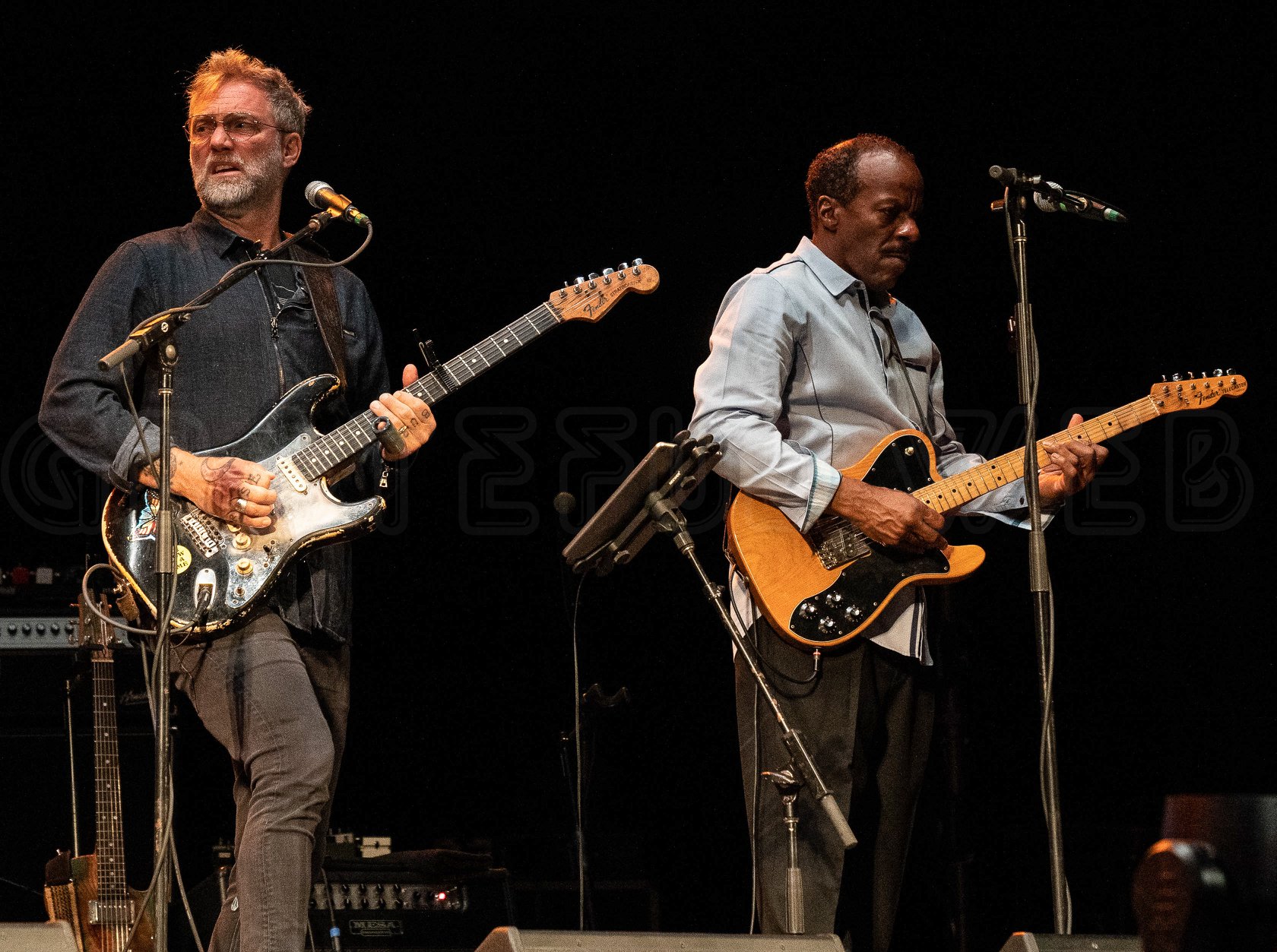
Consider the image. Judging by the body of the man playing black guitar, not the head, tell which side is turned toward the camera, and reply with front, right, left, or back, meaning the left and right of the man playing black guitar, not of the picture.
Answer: front

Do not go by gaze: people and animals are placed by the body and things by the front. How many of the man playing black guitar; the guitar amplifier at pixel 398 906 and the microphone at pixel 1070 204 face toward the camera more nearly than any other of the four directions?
2

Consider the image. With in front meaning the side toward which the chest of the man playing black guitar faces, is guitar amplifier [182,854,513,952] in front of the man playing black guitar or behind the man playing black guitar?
behind

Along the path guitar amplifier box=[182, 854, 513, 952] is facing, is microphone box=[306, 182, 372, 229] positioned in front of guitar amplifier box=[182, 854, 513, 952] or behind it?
in front

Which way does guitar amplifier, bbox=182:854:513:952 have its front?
toward the camera
